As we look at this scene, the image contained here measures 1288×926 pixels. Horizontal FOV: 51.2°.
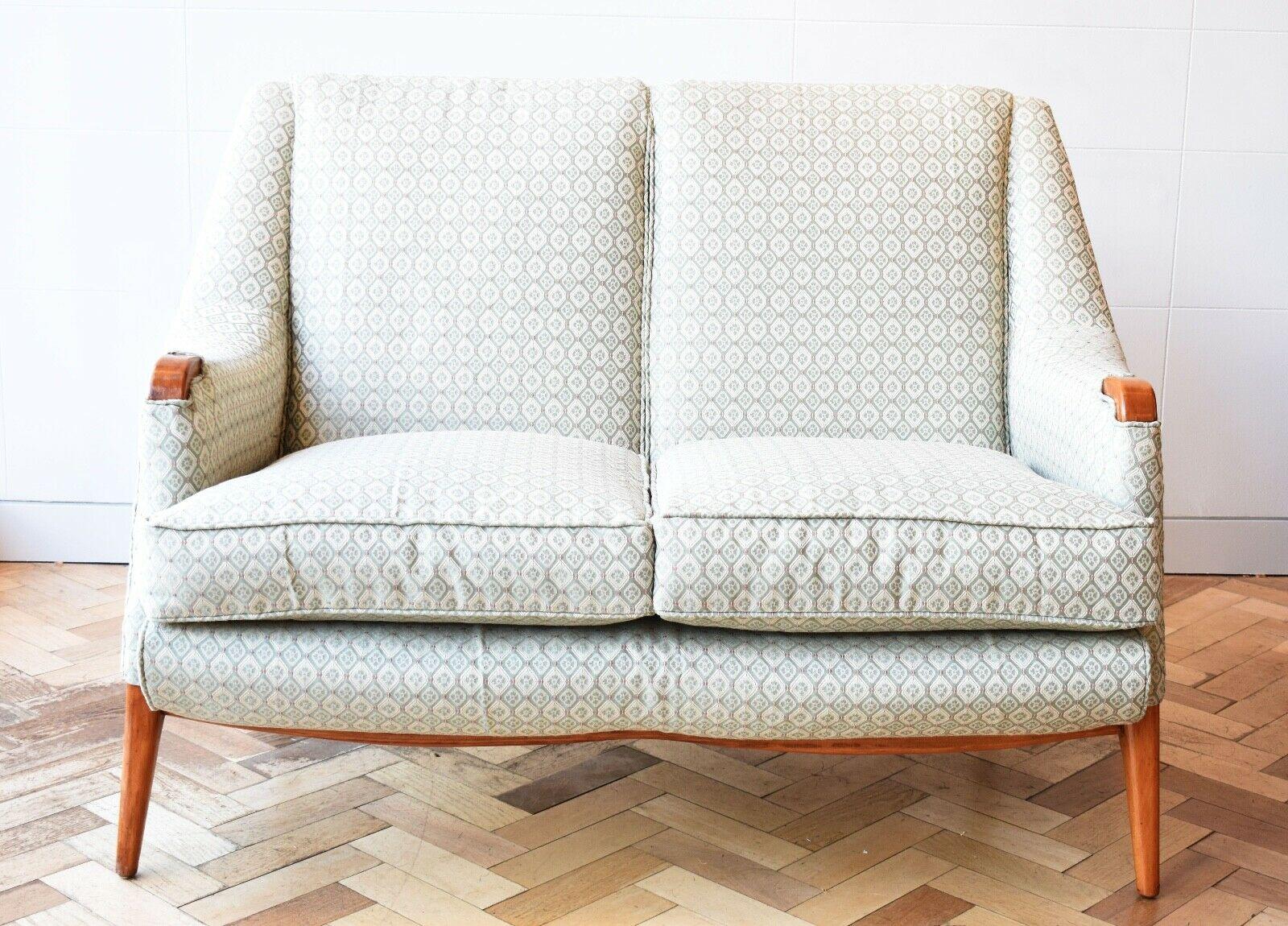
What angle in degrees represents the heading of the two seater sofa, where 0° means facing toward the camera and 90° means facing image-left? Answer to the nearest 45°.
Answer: approximately 0°
